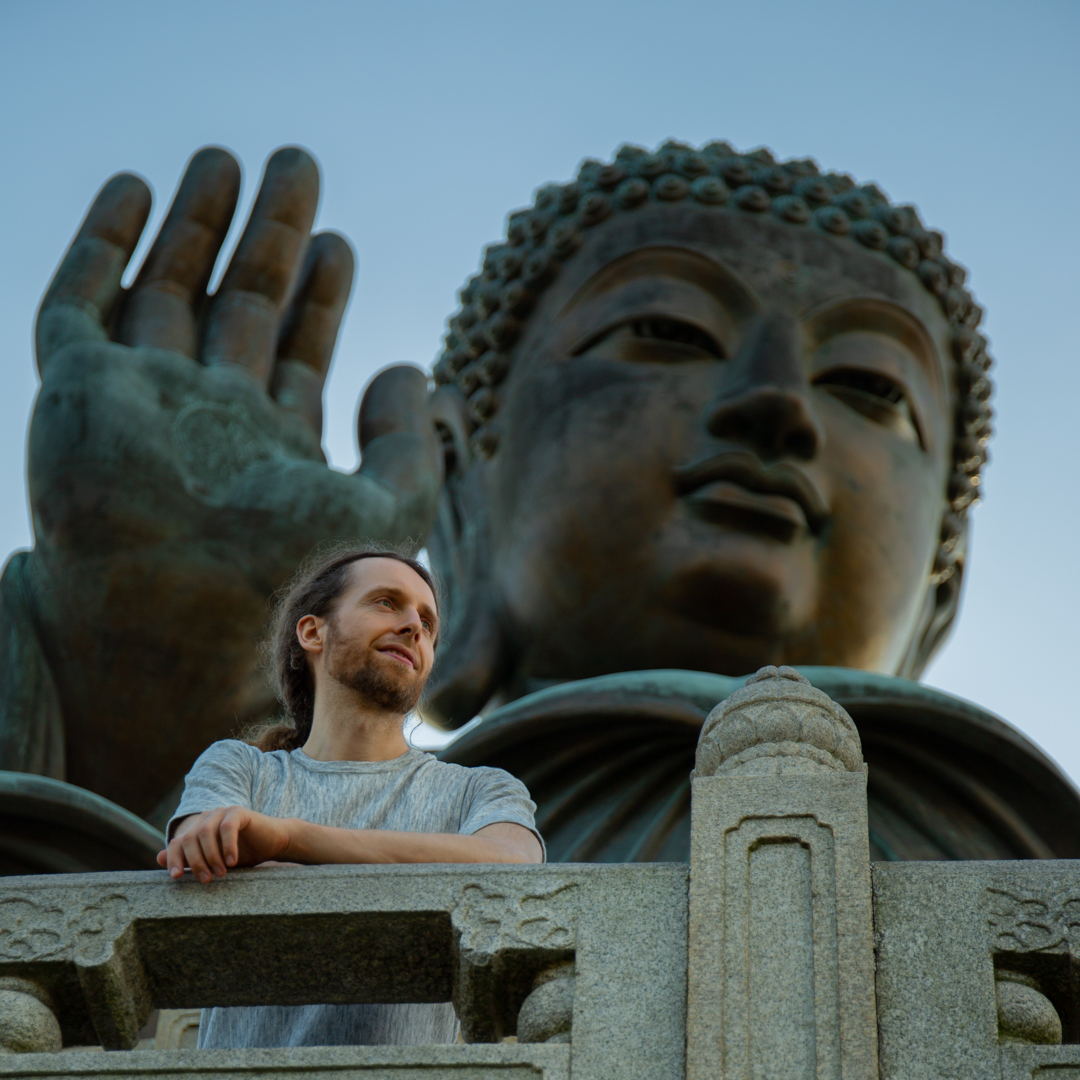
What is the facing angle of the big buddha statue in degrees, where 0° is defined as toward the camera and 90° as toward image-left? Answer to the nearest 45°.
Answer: approximately 315°

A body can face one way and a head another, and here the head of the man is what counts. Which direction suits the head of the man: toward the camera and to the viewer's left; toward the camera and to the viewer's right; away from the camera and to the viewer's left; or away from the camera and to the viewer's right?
toward the camera and to the viewer's right

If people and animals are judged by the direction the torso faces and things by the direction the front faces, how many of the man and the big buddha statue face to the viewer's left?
0
